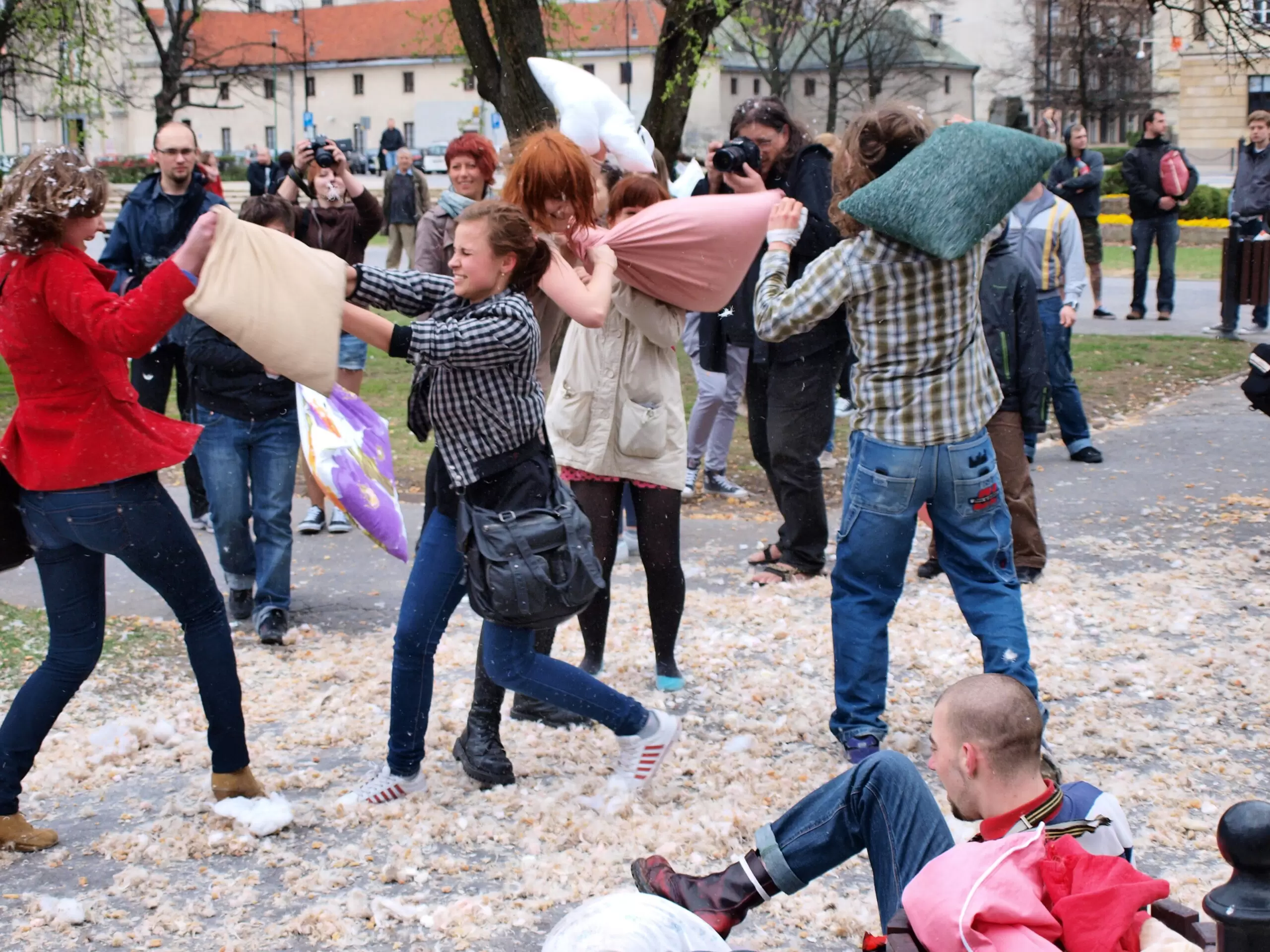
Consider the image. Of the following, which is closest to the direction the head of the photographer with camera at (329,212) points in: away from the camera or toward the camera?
toward the camera

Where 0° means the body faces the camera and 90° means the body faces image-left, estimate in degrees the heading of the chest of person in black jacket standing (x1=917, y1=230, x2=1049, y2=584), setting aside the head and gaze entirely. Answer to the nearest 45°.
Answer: approximately 45°

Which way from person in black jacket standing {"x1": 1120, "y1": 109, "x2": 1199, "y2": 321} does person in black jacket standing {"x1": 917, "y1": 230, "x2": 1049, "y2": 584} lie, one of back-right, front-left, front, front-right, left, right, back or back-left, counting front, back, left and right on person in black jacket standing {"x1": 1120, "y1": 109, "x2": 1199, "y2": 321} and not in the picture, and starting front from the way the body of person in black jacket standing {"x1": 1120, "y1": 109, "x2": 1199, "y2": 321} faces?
front

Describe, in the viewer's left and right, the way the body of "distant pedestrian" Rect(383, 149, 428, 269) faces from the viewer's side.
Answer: facing the viewer

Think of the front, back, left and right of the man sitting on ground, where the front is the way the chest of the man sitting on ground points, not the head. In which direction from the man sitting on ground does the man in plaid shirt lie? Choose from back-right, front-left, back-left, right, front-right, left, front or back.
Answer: right

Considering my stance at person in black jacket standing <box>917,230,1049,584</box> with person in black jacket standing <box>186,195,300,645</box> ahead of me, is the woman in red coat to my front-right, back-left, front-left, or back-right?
front-left

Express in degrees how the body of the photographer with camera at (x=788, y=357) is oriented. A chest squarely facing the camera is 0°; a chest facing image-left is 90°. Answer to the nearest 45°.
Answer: approximately 45°

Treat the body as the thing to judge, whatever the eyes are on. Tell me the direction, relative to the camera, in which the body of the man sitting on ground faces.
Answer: to the viewer's left

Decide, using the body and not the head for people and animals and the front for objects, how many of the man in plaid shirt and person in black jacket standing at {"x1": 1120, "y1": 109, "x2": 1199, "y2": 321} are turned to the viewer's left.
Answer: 0

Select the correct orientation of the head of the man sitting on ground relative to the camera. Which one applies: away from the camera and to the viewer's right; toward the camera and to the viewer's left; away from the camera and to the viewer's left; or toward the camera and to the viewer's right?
away from the camera and to the viewer's left

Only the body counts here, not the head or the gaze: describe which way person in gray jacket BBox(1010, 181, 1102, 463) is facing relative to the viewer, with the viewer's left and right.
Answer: facing the viewer and to the left of the viewer

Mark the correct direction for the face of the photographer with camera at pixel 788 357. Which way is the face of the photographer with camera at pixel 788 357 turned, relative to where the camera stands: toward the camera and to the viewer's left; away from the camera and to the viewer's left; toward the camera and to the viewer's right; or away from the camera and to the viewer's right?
toward the camera and to the viewer's left

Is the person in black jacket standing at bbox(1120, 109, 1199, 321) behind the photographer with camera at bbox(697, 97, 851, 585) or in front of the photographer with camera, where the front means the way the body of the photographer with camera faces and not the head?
behind

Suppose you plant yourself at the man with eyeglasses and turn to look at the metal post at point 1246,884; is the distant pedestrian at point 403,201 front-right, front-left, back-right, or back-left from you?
back-left

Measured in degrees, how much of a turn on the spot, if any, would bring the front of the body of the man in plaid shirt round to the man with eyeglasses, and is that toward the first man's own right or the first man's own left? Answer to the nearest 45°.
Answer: approximately 45° to the first man's own left

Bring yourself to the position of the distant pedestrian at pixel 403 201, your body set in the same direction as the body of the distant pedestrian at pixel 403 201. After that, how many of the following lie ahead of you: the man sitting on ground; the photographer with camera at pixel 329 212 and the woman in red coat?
3
